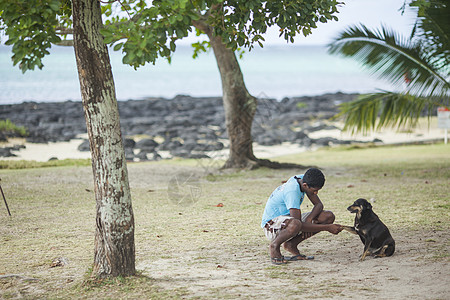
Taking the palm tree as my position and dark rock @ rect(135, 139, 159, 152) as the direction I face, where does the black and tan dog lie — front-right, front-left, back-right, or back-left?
back-left

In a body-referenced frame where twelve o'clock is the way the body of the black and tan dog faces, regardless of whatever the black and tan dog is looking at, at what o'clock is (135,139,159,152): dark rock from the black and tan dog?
The dark rock is roughly at 2 o'clock from the black and tan dog.

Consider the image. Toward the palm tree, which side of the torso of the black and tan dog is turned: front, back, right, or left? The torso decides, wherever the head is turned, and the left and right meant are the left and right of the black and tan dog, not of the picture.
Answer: right

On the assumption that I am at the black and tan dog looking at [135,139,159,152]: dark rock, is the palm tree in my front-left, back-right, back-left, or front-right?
front-right

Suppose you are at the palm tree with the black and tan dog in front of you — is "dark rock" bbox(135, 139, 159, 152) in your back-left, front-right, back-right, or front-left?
back-right

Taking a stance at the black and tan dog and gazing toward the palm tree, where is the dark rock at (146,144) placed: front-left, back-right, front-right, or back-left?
front-left

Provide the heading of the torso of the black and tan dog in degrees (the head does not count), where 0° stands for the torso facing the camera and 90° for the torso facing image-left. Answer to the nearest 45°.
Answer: approximately 90°

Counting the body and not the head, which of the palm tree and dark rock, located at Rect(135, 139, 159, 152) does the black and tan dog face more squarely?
the dark rock
